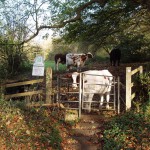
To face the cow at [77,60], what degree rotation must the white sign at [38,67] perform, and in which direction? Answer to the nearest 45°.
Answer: approximately 180°

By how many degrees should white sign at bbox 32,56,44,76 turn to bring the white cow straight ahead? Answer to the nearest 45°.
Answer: approximately 90° to its left

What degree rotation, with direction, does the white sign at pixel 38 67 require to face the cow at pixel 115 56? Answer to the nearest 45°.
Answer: approximately 135° to its left

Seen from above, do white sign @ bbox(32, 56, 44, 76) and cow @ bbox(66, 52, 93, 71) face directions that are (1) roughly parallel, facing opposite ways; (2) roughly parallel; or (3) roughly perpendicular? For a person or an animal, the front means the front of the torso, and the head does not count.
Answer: roughly perpendicular

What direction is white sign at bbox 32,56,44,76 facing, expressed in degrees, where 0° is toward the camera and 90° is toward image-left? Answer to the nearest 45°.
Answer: approximately 0°

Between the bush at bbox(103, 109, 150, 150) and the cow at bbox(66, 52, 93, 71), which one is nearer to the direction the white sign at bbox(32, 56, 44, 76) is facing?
the bush

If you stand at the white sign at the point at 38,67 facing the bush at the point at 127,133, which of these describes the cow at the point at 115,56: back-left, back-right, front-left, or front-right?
back-left

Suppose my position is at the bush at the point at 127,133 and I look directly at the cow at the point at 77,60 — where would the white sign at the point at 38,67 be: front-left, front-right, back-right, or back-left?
front-left

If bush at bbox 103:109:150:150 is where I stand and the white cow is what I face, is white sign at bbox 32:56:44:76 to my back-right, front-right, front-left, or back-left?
front-left
